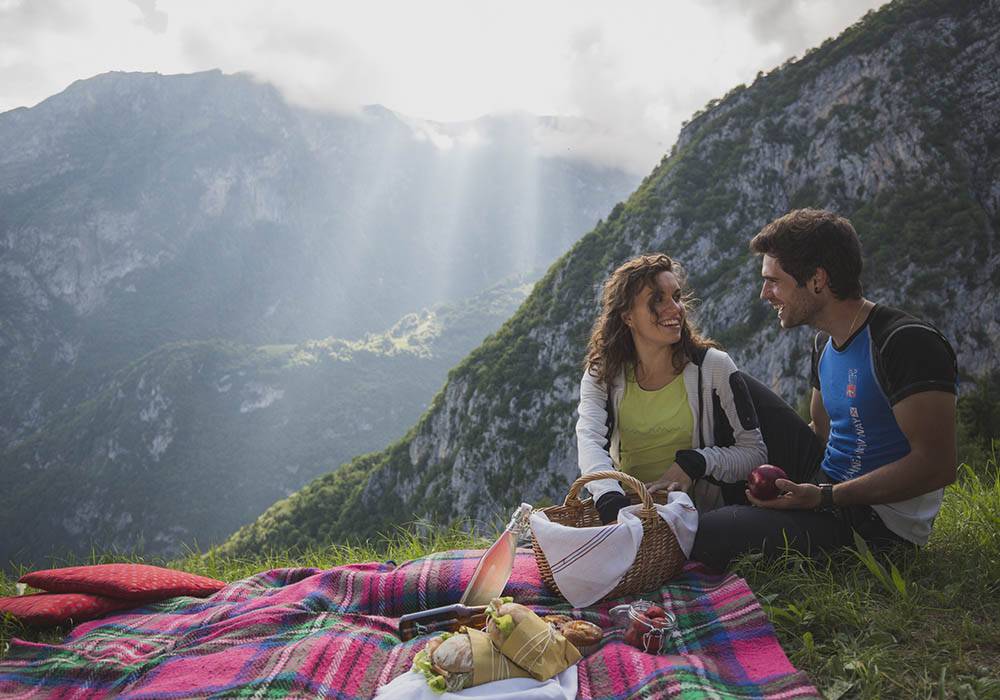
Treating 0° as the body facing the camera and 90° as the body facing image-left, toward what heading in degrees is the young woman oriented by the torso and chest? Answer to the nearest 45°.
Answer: approximately 0°

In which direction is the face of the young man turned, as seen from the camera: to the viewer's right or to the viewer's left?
to the viewer's left

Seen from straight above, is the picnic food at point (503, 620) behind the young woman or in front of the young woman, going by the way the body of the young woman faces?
in front

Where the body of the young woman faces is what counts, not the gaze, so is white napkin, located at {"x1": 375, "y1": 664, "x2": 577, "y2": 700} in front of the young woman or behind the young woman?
in front

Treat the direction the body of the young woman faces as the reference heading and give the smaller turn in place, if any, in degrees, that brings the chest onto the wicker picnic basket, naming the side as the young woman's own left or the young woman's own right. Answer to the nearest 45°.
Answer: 0° — they already face it

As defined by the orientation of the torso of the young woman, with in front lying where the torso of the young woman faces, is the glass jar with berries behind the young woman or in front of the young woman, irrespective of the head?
in front

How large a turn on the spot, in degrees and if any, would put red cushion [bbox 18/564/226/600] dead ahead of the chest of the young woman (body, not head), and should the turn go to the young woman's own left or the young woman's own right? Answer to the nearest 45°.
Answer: approximately 90° to the young woman's own right
